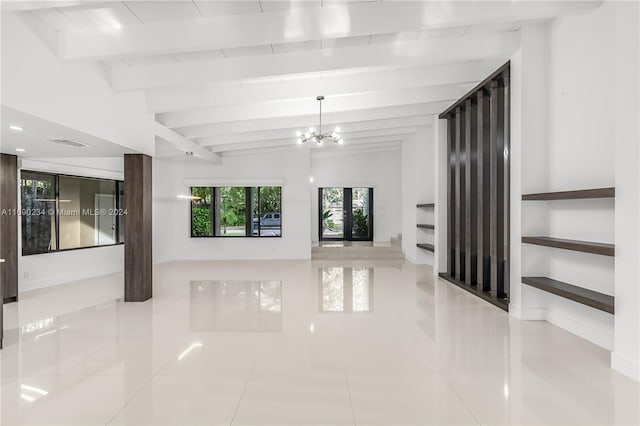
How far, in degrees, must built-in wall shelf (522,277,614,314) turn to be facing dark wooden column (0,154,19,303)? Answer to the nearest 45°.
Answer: approximately 45° to its right

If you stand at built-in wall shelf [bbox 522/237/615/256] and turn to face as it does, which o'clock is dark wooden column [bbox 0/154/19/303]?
The dark wooden column is roughly at 1 o'clock from the built-in wall shelf.

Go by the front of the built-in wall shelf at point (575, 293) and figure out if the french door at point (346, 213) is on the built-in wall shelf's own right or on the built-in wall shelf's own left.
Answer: on the built-in wall shelf's own right

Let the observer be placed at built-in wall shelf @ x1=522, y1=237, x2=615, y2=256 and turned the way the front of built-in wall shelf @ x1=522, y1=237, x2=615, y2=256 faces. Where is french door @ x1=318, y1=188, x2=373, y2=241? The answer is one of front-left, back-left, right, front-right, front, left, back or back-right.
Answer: right

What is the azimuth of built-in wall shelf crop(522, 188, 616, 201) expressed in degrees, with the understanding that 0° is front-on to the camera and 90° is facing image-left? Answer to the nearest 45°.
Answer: approximately 45°

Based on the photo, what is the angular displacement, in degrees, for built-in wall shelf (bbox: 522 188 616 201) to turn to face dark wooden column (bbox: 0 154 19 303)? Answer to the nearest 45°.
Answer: approximately 45° to its right

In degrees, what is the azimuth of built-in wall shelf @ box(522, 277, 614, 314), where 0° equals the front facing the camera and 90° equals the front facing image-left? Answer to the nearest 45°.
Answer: approximately 45°

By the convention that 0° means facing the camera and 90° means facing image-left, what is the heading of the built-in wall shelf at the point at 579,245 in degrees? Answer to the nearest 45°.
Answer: approximately 45°

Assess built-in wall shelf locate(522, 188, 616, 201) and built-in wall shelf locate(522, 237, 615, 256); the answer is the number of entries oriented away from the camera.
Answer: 0

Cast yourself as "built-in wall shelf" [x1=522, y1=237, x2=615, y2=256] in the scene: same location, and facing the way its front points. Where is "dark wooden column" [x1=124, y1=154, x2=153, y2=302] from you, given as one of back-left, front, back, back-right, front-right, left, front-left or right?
front-right
